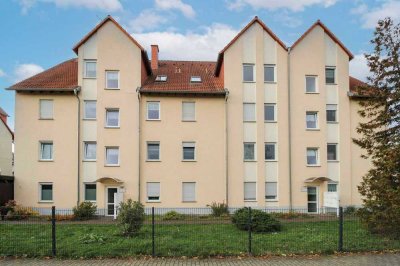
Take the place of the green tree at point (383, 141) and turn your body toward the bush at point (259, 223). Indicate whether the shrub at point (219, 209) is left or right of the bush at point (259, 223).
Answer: right

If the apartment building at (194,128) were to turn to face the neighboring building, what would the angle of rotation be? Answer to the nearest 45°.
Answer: approximately 135° to its right

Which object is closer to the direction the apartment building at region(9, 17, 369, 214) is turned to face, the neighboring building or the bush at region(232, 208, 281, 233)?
the bush

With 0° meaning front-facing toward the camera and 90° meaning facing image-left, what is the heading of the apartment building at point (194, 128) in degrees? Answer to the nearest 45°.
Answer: approximately 0°

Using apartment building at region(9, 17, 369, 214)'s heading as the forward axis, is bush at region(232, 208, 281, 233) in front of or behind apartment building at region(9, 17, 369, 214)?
in front

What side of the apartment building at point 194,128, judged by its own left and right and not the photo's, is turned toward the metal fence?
front

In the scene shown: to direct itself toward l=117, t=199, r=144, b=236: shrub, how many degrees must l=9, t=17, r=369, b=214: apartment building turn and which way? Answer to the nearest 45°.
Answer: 0° — it already faces it
